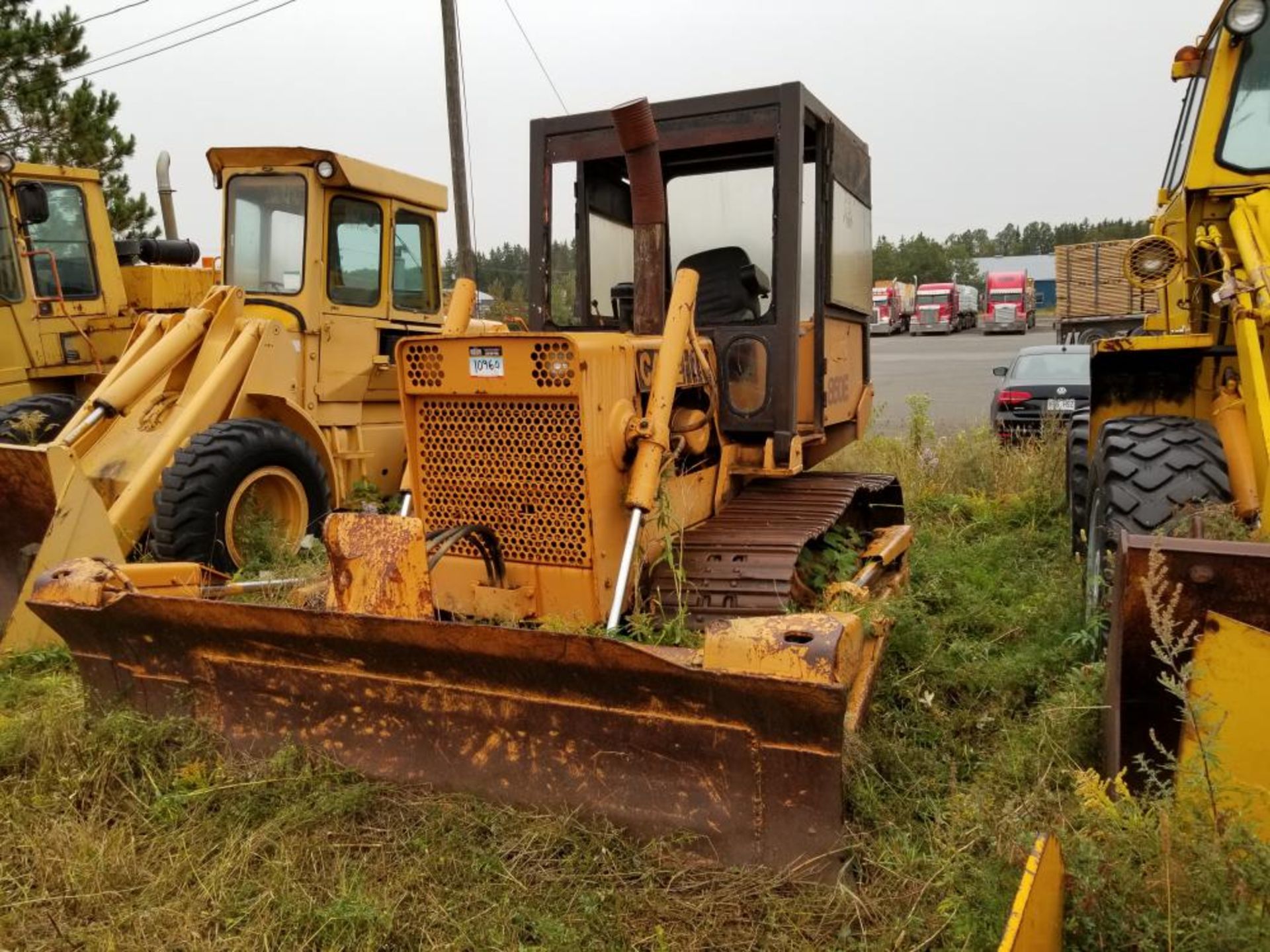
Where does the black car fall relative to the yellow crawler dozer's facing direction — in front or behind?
behind

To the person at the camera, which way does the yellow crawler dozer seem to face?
facing the viewer and to the left of the viewer

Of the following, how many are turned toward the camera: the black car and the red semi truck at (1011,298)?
1

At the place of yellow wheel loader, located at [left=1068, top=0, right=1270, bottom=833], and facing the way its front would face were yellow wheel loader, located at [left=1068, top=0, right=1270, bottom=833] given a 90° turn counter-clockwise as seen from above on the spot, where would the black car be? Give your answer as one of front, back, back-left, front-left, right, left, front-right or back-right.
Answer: left

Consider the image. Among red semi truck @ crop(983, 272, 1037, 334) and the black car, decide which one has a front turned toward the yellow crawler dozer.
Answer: the red semi truck

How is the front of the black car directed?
away from the camera

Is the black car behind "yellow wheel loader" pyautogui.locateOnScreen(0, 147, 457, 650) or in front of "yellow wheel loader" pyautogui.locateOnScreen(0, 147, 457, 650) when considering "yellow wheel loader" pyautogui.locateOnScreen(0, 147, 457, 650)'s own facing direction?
behind

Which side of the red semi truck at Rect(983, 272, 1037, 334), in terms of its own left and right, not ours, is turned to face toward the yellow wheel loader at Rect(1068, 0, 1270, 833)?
front

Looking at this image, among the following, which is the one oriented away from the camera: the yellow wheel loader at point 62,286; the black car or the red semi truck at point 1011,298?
the black car
